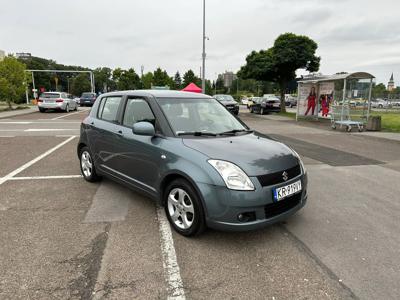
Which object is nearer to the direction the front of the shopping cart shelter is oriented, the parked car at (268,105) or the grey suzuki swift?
the grey suzuki swift

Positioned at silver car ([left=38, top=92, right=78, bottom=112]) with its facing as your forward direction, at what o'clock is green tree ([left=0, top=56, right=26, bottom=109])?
The green tree is roughly at 9 o'clock from the silver car.

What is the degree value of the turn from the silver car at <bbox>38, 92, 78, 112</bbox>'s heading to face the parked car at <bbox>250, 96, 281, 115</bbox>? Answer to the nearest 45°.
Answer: approximately 45° to its right

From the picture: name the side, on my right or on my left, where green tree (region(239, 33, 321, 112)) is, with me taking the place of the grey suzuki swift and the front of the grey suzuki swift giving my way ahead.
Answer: on my left

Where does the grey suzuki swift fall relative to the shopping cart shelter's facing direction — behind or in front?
in front

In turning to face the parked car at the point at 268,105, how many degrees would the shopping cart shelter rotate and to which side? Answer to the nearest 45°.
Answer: approximately 90° to its right

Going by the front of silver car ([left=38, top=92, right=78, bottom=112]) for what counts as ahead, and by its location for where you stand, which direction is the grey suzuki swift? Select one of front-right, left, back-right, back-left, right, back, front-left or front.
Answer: back-right

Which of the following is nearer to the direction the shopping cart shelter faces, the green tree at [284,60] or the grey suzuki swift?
the grey suzuki swift

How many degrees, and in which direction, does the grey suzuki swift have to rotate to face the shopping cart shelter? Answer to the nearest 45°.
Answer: approximately 90° to its left

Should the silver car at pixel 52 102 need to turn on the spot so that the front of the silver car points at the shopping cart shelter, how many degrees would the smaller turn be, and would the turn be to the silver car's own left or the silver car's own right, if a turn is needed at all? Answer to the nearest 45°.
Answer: approximately 90° to the silver car's own right

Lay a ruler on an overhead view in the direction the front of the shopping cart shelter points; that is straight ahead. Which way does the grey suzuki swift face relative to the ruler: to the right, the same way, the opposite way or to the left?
to the left

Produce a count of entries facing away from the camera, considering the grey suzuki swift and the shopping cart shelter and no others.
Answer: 0

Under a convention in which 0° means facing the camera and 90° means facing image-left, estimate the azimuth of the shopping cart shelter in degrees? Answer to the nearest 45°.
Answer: approximately 45°

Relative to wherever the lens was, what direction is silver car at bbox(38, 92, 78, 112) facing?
facing away from the viewer and to the right of the viewer

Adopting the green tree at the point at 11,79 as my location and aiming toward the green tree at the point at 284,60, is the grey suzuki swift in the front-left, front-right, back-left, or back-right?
front-right

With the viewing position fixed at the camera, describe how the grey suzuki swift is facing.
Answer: facing the viewer and to the right of the viewer
